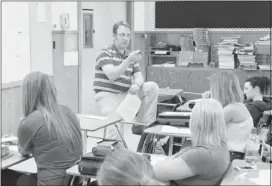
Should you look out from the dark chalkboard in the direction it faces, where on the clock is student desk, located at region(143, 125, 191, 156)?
The student desk is roughly at 12 o'clock from the dark chalkboard.

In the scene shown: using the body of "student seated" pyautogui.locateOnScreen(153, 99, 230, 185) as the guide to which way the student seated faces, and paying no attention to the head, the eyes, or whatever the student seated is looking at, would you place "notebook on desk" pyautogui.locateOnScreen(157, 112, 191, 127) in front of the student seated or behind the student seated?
in front

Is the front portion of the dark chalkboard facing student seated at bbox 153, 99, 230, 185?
yes

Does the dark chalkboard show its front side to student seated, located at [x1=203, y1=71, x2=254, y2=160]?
yes

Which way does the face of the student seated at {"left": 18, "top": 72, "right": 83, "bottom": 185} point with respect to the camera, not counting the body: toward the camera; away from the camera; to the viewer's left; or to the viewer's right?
away from the camera

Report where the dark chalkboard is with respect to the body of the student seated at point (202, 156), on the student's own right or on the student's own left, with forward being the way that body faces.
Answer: on the student's own right

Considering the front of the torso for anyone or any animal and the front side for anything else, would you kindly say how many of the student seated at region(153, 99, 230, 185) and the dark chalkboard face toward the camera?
1

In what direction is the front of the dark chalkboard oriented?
toward the camera

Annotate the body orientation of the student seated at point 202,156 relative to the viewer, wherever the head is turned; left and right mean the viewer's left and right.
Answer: facing away from the viewer and to the left of the viewer

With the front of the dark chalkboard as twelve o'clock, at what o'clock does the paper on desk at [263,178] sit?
The paper on desk is roughly at 12 o'clock from the dark chalkboard.

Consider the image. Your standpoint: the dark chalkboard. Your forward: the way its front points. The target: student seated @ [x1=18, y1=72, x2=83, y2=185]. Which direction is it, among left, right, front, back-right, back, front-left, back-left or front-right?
front

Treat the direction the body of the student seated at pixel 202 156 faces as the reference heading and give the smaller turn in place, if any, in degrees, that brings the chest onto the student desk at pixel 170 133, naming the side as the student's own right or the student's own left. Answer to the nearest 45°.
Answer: approximately 45° to the student's own right

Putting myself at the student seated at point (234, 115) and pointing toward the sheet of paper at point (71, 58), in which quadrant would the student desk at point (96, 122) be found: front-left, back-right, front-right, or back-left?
front-left

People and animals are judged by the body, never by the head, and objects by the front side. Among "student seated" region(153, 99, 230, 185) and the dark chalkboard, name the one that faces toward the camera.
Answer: the dark chalkboard
